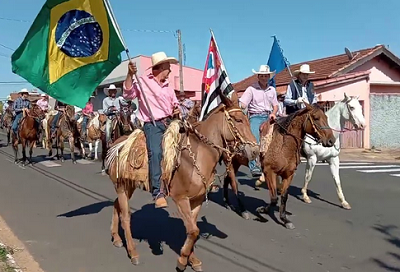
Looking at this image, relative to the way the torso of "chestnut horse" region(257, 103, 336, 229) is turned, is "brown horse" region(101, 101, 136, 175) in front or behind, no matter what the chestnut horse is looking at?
behind

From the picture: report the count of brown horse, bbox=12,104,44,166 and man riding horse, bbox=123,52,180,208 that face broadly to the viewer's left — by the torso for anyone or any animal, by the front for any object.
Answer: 0

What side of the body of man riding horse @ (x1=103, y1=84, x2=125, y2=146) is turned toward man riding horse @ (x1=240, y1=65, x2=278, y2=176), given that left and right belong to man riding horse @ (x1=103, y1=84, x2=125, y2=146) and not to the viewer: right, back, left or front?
front

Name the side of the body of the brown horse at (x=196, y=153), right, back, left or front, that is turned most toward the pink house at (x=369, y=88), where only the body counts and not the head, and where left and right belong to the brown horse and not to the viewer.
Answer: left

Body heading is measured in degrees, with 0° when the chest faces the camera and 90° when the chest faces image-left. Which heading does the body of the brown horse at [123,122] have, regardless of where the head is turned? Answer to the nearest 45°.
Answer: approximately 315°

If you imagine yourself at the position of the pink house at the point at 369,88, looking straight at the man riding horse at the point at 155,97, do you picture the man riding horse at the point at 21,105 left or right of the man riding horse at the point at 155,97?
right

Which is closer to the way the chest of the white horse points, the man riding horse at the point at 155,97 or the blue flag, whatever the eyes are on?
the man riding horse

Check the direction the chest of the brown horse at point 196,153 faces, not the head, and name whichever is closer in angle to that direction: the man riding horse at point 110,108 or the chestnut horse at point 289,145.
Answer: the chestnut horse

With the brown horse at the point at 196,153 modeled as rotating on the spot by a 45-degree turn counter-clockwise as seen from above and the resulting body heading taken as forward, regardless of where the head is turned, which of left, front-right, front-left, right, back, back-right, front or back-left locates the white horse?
front-left

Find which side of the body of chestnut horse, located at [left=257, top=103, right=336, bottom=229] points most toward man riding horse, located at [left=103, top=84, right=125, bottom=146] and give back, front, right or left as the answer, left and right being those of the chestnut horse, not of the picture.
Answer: back

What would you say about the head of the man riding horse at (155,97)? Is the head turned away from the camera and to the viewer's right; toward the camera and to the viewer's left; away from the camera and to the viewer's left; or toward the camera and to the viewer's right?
toward the camera and to the viewer's right

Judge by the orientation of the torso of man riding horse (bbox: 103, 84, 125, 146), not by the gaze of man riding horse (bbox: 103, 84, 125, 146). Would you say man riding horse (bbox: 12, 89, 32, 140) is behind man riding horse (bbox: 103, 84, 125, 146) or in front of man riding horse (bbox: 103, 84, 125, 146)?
behind
